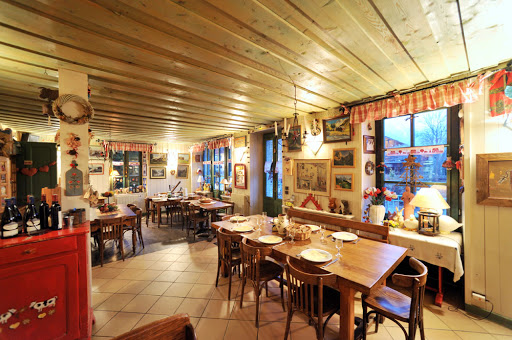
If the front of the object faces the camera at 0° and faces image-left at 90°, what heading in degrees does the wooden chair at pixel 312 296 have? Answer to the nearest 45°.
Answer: approximately 225°

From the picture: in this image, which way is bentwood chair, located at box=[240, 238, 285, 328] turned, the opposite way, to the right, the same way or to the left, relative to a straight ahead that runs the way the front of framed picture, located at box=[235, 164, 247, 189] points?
the opposite way

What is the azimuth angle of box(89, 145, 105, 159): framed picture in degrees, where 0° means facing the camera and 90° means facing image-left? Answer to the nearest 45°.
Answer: approximately 0°

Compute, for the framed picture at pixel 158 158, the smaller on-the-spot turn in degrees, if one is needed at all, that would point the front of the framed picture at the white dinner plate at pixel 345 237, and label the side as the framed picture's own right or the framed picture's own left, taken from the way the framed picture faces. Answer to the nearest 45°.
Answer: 0° — it already faces it

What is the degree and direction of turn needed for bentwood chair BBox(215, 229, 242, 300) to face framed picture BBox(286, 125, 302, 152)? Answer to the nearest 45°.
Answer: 0° — it already faces it

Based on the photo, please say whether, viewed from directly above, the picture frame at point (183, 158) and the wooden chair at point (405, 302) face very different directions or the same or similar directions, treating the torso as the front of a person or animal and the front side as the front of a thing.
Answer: very different directions

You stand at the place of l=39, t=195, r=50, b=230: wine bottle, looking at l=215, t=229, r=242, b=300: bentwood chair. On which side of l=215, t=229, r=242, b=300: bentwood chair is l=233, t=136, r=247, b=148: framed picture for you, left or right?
left

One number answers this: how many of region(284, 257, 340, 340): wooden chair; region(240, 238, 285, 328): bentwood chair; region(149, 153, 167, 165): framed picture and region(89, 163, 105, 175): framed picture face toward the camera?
2

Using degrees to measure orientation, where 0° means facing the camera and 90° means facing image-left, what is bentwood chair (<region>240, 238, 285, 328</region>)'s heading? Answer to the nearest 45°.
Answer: approximately 225°
